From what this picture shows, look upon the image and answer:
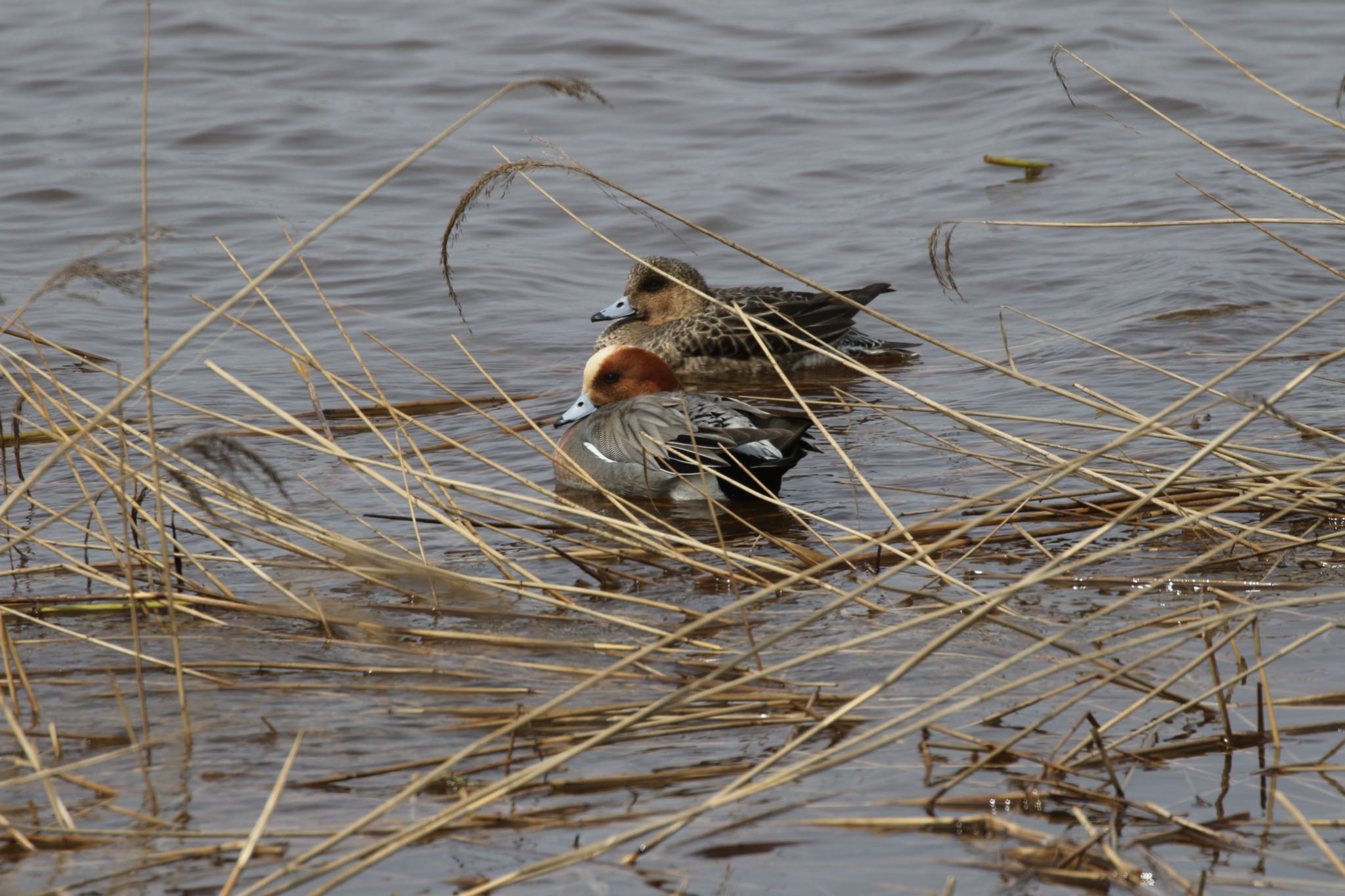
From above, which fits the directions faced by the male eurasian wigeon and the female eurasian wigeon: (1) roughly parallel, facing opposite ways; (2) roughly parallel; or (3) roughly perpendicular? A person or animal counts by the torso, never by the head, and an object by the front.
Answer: roughly parallel

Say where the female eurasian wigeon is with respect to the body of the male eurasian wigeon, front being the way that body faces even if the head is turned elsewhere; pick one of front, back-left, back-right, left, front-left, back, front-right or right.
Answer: right

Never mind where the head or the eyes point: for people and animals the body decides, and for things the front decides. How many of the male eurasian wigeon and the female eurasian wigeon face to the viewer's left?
2

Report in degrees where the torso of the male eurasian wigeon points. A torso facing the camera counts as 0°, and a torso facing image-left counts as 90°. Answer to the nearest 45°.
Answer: approximately 90°

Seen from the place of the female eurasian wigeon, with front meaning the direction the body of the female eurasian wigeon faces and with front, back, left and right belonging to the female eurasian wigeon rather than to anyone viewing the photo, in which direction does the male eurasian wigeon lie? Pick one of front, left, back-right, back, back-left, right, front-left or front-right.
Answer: left

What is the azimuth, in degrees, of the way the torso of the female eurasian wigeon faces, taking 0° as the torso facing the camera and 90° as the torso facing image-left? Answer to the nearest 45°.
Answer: approximately 90°
